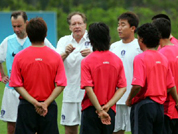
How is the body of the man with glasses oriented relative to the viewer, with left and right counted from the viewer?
facing the viewer

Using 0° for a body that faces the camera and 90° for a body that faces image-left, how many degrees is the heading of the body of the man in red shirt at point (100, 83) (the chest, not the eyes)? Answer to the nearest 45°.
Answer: approximately 180°

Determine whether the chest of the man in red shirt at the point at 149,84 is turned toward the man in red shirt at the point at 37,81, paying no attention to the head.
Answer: no

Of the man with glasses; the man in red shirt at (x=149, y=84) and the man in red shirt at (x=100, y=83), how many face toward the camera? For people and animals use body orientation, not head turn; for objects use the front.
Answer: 1

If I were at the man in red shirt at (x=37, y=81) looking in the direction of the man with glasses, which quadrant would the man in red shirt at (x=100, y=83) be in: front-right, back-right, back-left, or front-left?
front-right

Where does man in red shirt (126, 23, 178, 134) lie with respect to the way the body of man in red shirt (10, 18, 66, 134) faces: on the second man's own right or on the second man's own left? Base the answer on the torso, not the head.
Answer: on the second man's own right

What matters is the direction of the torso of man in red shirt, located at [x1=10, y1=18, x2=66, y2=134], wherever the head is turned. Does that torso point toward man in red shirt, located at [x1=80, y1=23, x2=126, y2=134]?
no

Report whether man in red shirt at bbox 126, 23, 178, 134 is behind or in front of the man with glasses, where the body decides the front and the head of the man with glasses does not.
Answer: in front

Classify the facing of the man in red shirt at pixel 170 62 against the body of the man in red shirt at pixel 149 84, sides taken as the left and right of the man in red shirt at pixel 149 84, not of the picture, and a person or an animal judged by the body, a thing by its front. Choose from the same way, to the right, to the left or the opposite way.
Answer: the same way

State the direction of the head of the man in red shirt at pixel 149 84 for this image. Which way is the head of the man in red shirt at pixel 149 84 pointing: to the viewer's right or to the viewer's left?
to the viewer's left

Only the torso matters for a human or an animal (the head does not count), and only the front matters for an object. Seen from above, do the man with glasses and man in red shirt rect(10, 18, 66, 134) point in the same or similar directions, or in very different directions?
very different directions

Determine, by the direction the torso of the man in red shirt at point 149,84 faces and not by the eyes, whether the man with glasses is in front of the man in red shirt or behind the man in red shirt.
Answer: in front

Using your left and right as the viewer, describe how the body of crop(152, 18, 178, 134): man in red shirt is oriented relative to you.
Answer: facing away from the viewer and to the left of the viewer

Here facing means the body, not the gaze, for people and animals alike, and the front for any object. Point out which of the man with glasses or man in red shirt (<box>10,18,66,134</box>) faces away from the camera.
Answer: the man in red shirt

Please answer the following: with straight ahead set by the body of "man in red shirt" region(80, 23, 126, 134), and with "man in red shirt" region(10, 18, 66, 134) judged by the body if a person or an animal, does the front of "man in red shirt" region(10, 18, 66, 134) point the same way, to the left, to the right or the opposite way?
the same way

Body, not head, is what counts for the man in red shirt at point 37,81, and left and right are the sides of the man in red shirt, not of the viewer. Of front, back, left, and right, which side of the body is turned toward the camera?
back

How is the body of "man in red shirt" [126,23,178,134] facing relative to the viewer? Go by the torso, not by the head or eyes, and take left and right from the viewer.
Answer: facing away from the viewer and to the left of the viewer
